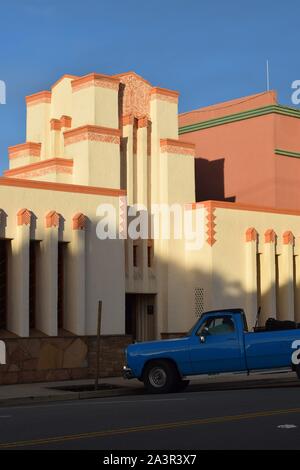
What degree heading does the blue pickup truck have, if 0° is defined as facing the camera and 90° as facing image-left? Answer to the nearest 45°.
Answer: approximately 90°
